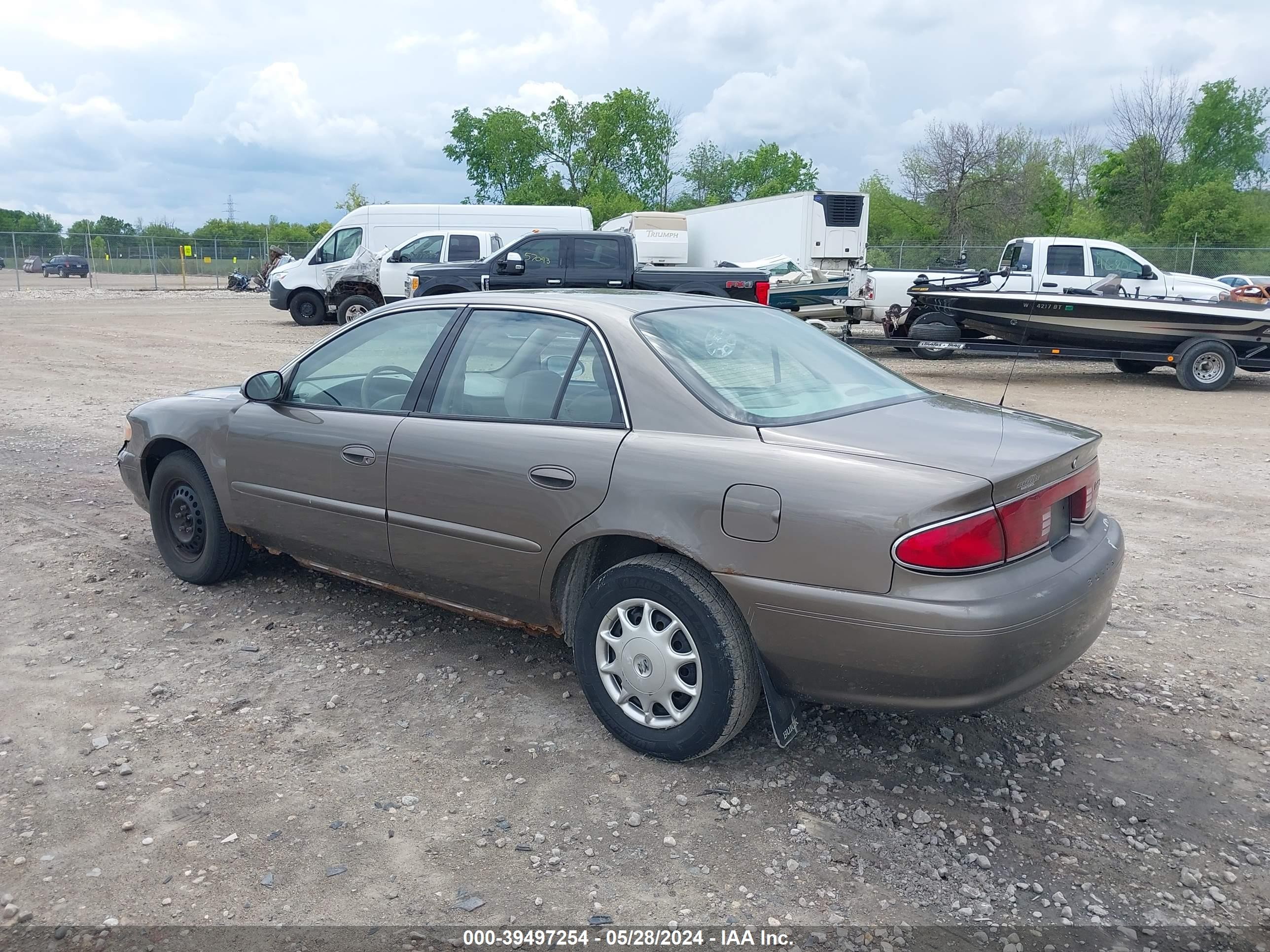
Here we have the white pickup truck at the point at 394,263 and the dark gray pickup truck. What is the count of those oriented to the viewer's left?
2

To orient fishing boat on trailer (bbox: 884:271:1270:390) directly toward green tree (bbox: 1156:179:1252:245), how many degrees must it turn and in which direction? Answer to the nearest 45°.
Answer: approximately 90° to its right

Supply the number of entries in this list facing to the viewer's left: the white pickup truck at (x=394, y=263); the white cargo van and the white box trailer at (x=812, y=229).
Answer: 2

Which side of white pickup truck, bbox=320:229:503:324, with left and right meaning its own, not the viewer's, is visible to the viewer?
left

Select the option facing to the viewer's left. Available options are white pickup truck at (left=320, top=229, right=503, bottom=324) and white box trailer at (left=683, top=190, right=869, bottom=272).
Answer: the white pickup truck

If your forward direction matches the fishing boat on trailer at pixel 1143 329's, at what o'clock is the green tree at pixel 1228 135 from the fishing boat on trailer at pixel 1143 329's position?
The green tree is roughly at 3 o'clock from the fishing boat on trailer.

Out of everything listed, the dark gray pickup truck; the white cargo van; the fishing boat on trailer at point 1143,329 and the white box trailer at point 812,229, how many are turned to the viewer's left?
3

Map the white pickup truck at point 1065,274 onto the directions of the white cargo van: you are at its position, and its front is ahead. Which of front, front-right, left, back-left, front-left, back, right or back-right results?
back-left

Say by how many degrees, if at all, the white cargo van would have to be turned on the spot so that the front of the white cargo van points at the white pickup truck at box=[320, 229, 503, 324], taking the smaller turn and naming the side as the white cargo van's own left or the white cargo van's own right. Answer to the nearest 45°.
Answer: approximately 135° to the white cargo van's own left

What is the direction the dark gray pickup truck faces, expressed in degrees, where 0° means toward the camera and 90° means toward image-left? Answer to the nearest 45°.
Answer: approximately 90°

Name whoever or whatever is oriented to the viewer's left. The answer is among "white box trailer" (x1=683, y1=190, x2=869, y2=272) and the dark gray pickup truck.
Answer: the dark gray pickup truck

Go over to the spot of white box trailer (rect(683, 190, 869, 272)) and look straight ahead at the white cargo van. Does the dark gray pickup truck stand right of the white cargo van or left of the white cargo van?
left

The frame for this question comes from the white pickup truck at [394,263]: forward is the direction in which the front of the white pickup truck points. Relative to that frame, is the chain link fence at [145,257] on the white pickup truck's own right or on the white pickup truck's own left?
on the white pickup truck's own right

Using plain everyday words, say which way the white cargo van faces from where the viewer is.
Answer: facing to the left of the viewer

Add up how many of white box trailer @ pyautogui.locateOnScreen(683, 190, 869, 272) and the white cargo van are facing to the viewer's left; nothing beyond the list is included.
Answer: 1

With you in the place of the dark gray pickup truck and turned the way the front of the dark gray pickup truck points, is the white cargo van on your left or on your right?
on your right
